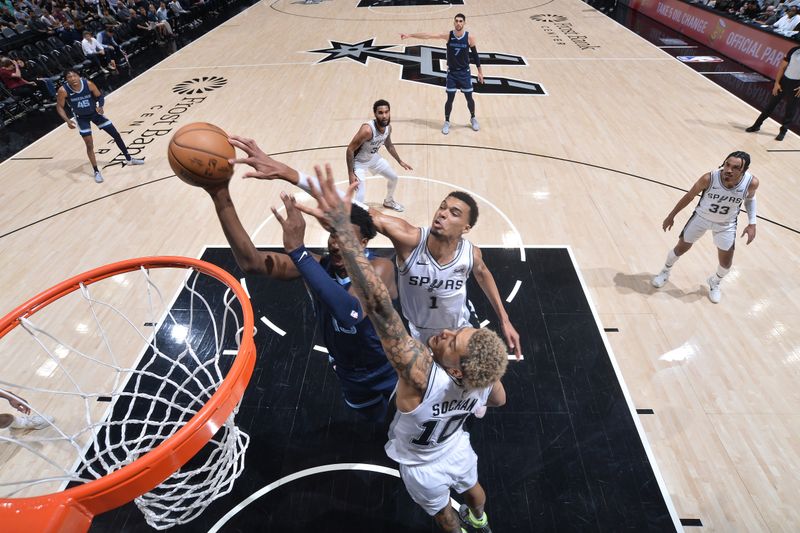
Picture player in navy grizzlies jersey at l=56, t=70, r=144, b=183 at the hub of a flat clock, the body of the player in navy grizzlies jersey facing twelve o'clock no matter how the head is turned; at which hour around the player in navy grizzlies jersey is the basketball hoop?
The basketball hoop is roughly at 12 o'clock from the player in navy grizzlies jersey.

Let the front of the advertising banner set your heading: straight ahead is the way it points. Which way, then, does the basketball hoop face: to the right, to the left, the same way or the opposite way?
to the right

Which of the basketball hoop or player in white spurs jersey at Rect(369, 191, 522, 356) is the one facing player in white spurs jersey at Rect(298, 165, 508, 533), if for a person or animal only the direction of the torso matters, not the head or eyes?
player in white spurs jersey at Rect(369, 191, 522, 356)

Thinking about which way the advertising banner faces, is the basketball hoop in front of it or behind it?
in front

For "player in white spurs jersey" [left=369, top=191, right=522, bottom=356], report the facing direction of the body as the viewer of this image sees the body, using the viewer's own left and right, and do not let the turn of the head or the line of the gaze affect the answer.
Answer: facing the viewer

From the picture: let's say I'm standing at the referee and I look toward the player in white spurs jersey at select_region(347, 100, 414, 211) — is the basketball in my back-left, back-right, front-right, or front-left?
front-left

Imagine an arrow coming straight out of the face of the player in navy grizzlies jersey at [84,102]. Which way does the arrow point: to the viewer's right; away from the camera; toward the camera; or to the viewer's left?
toward the camera

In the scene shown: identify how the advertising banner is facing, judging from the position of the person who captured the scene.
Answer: facing the viewer and to the left of the viewer

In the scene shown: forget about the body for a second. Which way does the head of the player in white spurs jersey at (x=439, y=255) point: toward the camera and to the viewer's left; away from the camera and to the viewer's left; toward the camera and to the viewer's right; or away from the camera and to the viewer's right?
toward the camera and to the viewer's left

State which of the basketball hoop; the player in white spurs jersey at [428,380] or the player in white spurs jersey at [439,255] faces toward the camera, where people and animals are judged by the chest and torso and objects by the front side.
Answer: the player in white spurs jersey at [439,255]

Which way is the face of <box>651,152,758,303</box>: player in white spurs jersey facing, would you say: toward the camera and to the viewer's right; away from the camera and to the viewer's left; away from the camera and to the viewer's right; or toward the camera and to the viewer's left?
toward the camera and to the viewer's left

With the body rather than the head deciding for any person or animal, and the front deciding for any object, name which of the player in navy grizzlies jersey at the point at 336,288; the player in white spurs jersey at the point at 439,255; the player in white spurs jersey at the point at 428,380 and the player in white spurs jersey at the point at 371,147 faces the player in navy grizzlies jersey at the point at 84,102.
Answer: the player in white spurs jersey at the point at 428,380

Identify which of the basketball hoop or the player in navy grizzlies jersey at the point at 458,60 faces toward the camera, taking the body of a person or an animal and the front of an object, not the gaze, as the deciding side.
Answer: the player in navy grizzlies jersey

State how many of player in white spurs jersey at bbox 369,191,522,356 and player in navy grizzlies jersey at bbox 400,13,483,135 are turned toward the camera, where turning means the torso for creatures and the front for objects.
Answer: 2

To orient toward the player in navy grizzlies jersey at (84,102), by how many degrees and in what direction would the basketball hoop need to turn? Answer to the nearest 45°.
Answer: approximately 45° to its left

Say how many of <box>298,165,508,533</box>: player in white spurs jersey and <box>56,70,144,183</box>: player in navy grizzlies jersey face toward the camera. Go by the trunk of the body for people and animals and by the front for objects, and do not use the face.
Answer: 1

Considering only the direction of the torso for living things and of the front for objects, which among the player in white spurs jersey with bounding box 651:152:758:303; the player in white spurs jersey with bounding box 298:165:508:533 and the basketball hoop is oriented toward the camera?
the player in white spurs jersey with bounding box 651:152:758:303

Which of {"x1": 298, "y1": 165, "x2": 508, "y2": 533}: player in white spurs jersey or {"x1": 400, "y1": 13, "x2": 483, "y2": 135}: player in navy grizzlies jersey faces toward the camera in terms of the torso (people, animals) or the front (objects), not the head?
the player in navy grizzlies jersey
